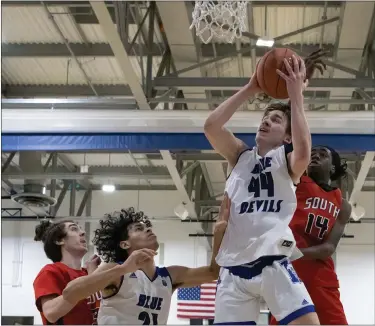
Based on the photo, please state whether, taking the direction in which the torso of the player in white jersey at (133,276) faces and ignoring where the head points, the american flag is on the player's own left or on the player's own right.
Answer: on the player's own left

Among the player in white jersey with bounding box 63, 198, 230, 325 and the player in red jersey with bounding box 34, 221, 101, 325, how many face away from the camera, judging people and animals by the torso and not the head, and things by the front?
0

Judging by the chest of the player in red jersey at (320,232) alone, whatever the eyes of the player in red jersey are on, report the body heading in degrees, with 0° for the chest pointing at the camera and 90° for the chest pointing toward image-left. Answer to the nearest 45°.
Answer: approximately 45°

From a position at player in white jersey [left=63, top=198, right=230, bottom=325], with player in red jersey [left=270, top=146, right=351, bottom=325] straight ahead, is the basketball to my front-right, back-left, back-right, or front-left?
front-right

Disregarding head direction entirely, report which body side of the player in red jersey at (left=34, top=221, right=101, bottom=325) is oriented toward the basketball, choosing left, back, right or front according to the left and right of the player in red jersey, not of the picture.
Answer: front

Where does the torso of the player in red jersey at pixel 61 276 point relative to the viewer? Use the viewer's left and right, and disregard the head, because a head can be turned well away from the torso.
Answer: facing the viewer and to the right of the viewer

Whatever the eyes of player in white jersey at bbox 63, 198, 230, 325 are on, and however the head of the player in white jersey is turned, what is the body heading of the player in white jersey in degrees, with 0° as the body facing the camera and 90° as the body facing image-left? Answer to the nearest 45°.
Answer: approximately 315°

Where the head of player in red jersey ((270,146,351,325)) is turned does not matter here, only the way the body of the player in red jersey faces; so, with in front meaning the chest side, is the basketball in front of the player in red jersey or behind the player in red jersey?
in front

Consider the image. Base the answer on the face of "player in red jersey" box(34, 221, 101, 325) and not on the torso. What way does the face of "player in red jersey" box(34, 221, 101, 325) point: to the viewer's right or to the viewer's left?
to the viewer's right

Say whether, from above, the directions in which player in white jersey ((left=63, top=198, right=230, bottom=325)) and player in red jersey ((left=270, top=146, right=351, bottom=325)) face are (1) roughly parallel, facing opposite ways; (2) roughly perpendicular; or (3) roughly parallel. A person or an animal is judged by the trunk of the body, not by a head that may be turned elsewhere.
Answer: roughly parallel

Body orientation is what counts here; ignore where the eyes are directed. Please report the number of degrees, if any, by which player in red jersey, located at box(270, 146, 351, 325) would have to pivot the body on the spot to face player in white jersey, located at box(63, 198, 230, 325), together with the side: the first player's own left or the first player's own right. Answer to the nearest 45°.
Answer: approximately 45° to the first player's own right

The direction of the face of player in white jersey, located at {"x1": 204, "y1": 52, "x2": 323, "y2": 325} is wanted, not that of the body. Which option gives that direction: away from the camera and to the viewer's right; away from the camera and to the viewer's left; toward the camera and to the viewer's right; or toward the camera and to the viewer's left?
toward the camera and to the viewer's left

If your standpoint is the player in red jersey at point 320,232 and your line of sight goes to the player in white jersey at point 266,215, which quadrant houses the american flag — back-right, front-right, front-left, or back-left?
back-right

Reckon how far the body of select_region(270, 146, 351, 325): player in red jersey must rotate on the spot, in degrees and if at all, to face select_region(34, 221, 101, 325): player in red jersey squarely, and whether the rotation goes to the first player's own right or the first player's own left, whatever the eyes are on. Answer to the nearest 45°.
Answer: approximately 45° to the first player's own right

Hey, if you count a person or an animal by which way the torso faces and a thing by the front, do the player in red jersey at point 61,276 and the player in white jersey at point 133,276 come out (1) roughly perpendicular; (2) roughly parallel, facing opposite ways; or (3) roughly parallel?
roughly parallel
